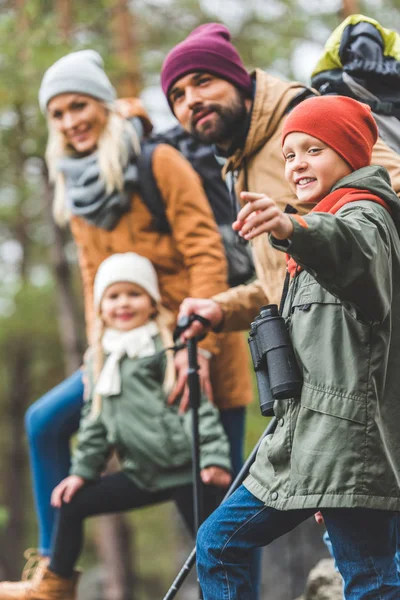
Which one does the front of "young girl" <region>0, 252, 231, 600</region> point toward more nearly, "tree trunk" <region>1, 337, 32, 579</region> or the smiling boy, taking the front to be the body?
the smiling boy

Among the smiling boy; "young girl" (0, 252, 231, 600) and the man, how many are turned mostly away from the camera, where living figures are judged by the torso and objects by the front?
0

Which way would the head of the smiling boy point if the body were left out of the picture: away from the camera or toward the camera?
toward the camera

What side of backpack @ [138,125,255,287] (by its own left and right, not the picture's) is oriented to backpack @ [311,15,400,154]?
right

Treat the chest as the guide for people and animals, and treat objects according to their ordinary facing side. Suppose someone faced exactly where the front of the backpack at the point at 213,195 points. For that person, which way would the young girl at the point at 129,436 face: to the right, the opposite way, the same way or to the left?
the opposite way

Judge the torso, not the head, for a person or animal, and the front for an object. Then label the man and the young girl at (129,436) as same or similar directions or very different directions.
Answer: same or similar directions

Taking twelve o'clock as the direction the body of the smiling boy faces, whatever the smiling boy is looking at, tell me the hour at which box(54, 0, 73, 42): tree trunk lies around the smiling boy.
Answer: The tree trunk is roughly at 4 o'clock from the smiling boy.

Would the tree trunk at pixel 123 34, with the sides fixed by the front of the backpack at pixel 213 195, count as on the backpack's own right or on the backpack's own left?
on the backpack's own left

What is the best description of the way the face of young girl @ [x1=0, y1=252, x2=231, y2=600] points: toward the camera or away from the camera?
toward the camera

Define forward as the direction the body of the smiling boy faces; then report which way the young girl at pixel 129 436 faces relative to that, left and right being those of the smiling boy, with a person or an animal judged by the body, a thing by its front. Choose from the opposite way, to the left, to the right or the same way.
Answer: the same way

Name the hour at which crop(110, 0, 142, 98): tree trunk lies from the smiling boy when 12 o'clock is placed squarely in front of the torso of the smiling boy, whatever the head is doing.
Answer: The tree trunk is roughly at 4 o'clock from the smiling boy.

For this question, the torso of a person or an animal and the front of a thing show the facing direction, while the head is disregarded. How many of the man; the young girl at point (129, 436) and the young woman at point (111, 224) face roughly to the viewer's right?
0

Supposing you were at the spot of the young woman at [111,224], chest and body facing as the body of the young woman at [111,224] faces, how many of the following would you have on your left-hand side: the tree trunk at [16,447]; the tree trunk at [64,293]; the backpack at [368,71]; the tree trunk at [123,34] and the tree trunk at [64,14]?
1

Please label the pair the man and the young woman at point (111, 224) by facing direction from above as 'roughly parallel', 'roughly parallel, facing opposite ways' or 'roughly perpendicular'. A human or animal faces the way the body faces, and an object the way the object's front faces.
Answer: roughly parallel

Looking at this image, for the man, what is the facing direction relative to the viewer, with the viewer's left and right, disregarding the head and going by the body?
facing the viewer and to the left of the viewer
